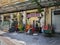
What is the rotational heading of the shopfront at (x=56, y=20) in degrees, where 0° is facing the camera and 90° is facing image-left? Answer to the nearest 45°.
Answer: approximately 0°
